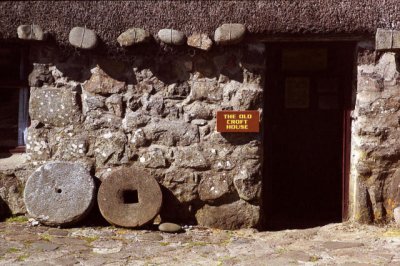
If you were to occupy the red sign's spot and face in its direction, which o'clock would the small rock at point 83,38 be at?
The small rock is roughly at 3 o'clock from the red sign.

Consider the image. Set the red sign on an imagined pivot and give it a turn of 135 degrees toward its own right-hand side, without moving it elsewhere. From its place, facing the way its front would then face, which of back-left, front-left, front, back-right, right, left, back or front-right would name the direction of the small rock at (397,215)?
back-right

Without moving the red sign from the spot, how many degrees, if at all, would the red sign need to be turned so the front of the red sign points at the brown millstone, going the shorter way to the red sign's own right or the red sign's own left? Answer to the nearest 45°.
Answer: approximately 90° to the red sign's own right

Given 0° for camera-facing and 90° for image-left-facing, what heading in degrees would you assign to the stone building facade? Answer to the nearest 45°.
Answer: approximately 0°

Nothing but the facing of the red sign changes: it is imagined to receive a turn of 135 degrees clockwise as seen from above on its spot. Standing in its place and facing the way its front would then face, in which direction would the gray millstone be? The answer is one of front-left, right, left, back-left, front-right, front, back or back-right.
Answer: front-left
